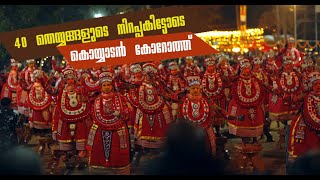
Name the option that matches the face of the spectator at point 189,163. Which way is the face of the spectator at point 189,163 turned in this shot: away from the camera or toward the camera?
away from the camera

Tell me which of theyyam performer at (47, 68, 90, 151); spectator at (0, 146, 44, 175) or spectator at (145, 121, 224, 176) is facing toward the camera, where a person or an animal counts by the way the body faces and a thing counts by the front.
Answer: the theyyam performer

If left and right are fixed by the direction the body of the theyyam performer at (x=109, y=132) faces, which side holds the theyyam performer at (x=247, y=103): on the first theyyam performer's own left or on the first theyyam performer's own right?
on the first theyyam performer's own left

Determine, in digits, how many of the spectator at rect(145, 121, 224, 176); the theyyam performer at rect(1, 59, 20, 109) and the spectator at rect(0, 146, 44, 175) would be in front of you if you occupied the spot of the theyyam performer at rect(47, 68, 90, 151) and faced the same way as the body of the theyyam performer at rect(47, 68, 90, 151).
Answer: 2

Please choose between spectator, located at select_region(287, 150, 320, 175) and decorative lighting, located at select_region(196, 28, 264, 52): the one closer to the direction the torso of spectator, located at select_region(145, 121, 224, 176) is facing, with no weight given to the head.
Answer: the decorative lighting

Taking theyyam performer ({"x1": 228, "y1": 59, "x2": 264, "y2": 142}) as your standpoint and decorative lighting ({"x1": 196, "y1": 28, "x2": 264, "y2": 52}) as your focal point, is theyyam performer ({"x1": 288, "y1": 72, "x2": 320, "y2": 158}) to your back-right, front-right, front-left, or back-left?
back-right

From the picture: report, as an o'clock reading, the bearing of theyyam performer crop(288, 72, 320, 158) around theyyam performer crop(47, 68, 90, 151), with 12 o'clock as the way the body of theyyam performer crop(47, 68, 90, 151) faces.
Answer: theyyam performer crop(288, 72, 320, 158) is roughly at 10 o'clock from theyyam performer crop(47, 68, 90, 151).

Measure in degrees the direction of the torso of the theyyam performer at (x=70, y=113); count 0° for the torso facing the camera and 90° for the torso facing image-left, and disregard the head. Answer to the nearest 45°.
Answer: approximately 0°

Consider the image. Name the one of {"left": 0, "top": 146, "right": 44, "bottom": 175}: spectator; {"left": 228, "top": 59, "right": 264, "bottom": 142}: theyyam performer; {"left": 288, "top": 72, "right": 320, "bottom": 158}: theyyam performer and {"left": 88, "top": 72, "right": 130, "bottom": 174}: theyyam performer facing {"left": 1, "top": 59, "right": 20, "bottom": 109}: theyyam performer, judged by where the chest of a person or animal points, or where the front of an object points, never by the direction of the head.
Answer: the spectator

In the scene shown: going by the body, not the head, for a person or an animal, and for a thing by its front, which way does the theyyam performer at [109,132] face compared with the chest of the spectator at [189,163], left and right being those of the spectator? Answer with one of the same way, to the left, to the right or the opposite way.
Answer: the opposite way

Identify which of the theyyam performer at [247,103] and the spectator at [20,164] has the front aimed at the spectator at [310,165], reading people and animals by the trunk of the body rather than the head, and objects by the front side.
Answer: the theyyam performer

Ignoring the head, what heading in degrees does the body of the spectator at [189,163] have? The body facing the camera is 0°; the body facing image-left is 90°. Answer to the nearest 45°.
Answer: approximately 180°

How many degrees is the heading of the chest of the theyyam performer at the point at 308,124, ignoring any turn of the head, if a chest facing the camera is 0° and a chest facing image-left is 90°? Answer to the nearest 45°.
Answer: approximately 315°

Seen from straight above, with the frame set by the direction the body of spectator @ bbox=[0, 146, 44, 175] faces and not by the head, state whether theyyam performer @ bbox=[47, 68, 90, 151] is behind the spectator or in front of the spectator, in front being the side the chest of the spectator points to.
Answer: in front

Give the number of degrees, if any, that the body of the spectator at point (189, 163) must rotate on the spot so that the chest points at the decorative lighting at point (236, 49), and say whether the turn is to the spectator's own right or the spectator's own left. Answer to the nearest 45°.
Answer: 0° — they already face it
